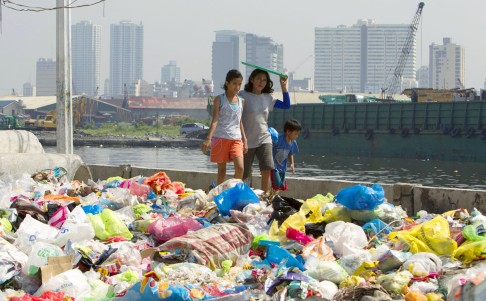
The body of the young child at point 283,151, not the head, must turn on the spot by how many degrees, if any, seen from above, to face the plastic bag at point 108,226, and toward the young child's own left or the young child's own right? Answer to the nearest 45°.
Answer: approximately 90° to the young child's own right

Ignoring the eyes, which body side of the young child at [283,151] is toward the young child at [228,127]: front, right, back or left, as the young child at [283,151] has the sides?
right

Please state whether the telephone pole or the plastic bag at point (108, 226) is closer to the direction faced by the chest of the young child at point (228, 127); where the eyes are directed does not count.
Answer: the plastic bag

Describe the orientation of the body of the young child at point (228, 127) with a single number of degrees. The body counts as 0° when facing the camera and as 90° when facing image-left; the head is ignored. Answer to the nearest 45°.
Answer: approximately 315°

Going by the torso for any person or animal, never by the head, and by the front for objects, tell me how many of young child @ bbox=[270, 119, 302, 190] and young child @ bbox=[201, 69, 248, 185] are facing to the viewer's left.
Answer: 0

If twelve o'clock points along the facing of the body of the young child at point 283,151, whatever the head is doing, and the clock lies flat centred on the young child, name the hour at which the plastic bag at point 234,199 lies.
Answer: The plastic bag is roughly at 2 o'clock from the young child.

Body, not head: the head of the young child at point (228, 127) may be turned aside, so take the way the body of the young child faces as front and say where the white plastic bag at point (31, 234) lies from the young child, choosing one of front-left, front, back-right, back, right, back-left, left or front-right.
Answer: right

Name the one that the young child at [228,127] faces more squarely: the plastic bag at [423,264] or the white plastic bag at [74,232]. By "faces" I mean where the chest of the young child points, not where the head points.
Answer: the plastic bag
